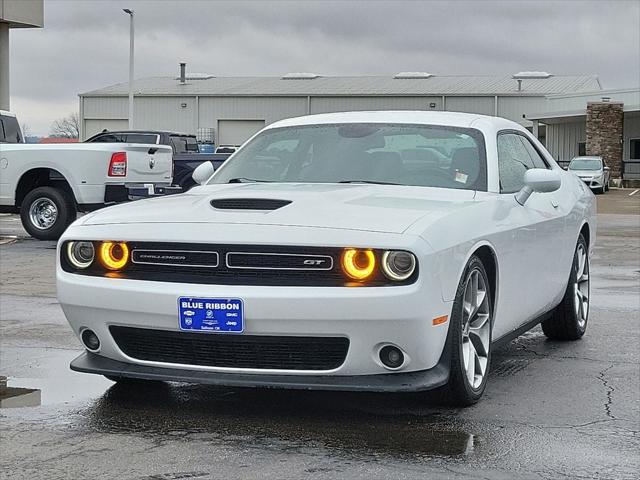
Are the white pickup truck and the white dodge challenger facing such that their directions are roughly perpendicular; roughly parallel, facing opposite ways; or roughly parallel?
roughly perpendicular

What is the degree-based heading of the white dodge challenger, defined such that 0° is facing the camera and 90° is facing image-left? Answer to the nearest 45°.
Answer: approximately 45°

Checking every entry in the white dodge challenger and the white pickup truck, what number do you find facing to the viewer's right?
0

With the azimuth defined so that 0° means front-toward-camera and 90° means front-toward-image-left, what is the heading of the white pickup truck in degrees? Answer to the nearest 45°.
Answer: approximately 135°

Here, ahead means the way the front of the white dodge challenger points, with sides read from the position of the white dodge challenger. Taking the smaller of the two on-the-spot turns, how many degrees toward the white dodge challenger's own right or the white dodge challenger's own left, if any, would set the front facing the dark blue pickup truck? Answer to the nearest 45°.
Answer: approximately 135° to the white dodge challenger's own right

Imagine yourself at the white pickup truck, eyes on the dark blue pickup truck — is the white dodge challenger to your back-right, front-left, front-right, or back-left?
back-right

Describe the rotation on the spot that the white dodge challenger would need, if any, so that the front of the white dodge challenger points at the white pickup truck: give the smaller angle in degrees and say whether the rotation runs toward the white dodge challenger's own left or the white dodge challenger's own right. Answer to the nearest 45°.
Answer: approximately 135° to the white dodge challenger's own right

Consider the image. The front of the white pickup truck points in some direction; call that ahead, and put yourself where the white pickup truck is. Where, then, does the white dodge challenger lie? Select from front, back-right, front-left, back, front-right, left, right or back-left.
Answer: back-left
